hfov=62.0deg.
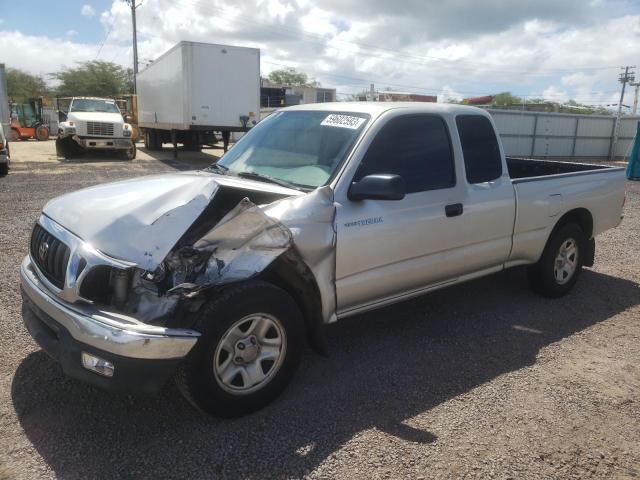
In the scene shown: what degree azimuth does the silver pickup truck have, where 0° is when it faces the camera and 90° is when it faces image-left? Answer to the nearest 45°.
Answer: approximately 45°

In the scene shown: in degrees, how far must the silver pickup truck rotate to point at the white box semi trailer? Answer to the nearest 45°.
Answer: approximately 135° to its right
